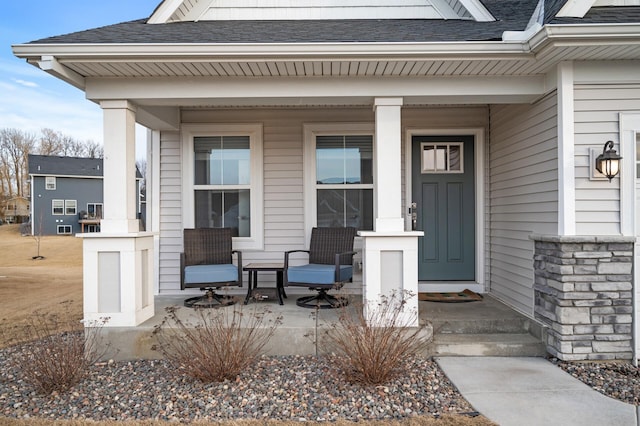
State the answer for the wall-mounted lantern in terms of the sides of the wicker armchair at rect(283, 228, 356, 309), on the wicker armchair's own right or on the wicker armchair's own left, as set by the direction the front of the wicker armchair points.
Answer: on the wicker armchair's own left

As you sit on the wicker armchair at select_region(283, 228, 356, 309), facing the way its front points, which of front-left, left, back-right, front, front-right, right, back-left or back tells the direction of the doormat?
back-left

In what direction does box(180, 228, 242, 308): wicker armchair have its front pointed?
toward the camera

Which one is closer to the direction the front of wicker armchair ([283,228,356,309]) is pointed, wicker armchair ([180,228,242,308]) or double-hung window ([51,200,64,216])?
the wicker armchair

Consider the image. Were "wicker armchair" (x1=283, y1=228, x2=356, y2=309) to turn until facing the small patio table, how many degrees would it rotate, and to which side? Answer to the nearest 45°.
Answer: approximately 45° to its right

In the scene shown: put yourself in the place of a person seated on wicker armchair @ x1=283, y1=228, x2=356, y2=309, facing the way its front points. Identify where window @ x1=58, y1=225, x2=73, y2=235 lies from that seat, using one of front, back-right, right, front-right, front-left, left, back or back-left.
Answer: right

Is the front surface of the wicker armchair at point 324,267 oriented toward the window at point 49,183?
no

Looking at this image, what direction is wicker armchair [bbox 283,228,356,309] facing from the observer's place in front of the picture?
facing the viewer and to the left of the viewer

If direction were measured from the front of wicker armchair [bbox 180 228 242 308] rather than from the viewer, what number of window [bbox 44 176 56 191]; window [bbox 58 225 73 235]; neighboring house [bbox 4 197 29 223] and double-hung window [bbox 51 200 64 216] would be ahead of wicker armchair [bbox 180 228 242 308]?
0

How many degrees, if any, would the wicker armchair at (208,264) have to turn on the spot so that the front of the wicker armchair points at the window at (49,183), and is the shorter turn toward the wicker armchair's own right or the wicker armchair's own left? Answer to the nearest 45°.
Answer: approximately 180°

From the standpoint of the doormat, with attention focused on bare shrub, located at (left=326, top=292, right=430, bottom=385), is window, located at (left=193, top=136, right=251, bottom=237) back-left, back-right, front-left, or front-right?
front-right
